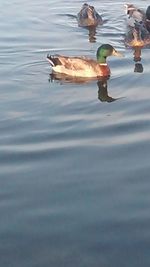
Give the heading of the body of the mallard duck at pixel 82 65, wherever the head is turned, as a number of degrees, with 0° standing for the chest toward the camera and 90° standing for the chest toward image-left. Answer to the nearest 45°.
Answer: approximately 270°

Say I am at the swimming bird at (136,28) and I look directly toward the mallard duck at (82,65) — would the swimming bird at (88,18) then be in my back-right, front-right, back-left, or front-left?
back-right

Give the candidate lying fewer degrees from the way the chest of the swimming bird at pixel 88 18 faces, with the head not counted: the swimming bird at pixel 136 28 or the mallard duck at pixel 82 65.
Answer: the mallard duck

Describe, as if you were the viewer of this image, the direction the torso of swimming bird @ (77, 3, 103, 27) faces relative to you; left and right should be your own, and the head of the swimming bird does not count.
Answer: facing the viewer

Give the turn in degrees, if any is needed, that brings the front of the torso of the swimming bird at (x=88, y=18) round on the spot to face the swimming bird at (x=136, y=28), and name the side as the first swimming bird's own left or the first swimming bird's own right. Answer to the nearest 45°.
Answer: approximately 45° to the first swimming bird's own left

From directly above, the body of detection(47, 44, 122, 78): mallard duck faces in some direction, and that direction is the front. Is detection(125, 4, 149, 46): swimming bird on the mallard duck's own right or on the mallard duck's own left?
on the mallard duck's own left

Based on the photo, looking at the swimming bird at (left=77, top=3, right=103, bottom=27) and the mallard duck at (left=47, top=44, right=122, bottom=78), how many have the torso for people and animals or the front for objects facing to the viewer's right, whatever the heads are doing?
1

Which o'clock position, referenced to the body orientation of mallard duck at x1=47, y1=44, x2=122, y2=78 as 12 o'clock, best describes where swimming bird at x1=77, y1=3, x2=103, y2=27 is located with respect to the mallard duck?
The swimming bird is roughly at 9 o'clock from the mallard duck.

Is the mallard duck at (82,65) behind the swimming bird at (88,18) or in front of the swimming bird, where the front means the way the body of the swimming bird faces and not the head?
in front

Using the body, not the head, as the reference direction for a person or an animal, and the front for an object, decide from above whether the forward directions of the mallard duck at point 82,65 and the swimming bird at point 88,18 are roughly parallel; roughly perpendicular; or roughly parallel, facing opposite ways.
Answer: roughly perpendicular
